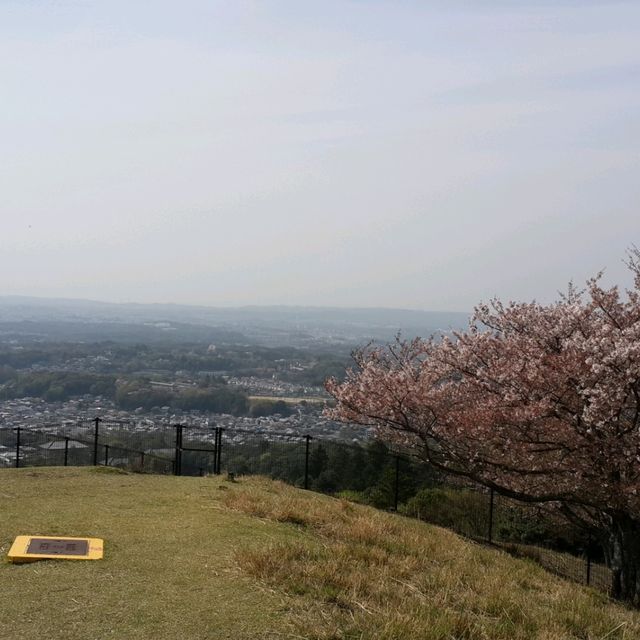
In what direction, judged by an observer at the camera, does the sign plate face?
facing the viewer

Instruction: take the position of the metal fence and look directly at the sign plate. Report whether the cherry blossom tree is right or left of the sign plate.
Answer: left

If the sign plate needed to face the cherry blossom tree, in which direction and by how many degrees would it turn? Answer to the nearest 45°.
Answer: approximately 90° to its left

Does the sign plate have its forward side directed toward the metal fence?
no
